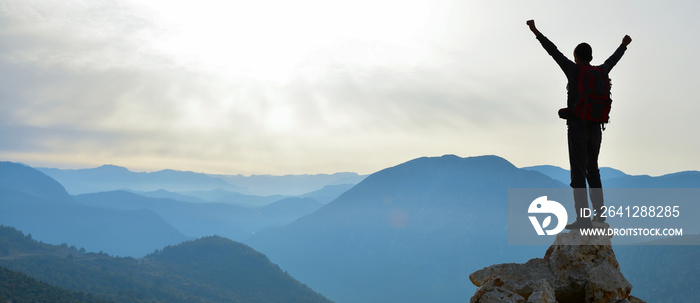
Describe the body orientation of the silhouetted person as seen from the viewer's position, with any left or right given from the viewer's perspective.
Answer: facing away from the viewer and to the left of the viewer
